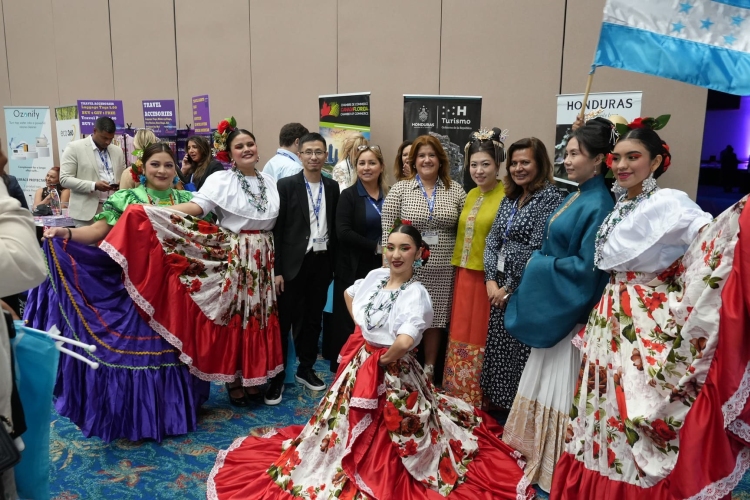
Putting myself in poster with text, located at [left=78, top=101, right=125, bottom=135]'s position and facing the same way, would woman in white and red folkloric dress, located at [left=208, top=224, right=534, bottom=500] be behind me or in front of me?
in front

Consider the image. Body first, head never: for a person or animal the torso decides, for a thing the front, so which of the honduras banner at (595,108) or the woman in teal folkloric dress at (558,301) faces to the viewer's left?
the woman in teal folkloric dress

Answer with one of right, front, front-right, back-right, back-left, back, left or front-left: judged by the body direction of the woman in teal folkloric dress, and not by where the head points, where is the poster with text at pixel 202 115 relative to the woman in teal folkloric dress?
front-right

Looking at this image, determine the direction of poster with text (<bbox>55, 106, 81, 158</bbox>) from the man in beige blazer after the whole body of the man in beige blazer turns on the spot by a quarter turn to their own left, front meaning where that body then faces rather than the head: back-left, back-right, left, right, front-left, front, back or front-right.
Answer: front-left

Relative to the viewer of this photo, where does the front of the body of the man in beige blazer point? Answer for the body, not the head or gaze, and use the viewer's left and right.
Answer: facing the viewer and to the right of the viewer

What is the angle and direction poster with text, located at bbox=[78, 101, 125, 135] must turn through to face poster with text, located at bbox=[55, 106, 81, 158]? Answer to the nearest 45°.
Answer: approximately 135° to its right

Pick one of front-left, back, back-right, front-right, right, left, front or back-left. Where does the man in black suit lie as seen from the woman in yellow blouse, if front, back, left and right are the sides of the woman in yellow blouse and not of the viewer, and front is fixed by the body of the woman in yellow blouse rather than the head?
front-right

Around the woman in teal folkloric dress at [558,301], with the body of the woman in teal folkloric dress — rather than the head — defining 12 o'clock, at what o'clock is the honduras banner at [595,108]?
The honduras banner is roughly at 3 o'clock from the woman in teal folkloric dress.

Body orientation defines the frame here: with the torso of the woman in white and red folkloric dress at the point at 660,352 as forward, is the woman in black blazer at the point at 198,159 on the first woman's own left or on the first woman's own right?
on the first woman's own right

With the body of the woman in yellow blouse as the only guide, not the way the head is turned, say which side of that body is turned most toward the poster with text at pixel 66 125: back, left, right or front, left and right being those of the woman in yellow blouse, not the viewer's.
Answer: right

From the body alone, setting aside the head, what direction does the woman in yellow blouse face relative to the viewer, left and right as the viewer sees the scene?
facing the viewer and to the left of the viewer
